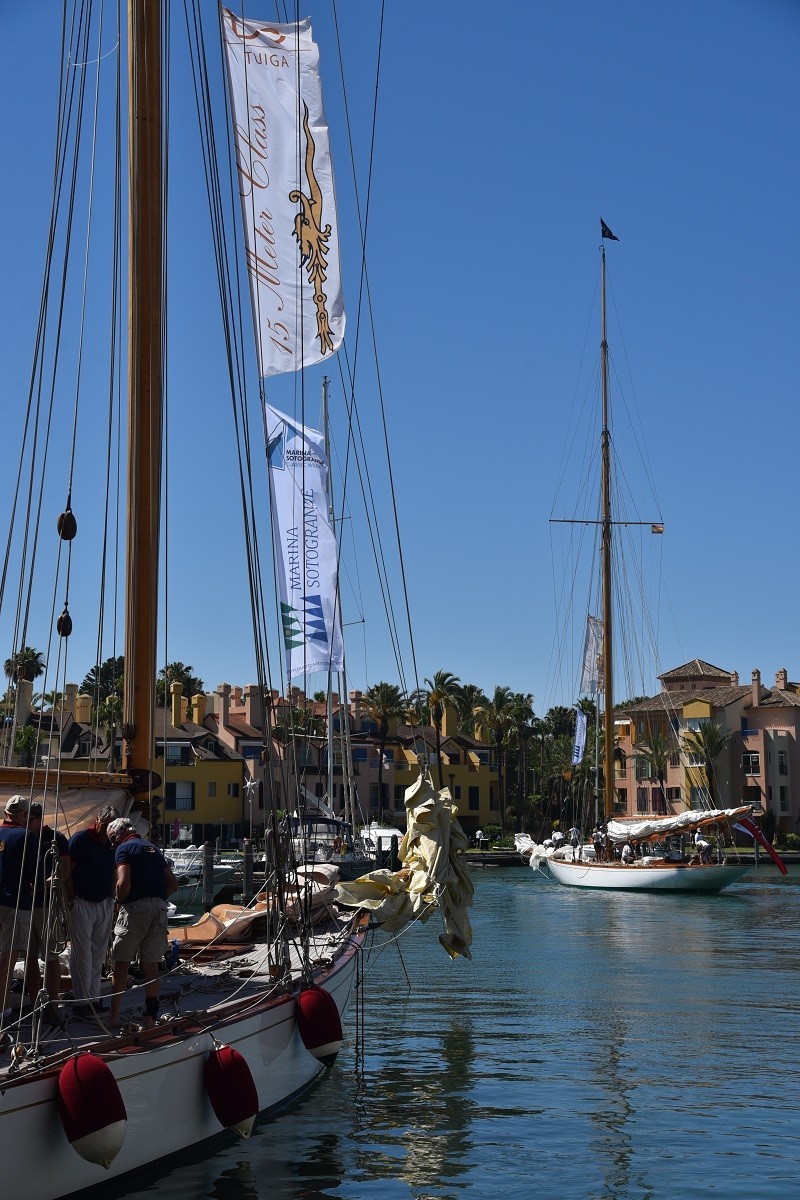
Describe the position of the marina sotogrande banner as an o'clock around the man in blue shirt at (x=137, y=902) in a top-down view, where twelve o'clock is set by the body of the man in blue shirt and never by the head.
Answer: The marina sotogrande banner is roughly at 2 o'clock from the man in blue shirt.

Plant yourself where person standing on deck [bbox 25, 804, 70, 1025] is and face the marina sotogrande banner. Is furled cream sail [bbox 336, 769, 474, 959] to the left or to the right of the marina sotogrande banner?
right

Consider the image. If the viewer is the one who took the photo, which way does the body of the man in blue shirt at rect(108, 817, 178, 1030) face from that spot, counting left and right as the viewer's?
facing away from the viewer and to the left of the viewer

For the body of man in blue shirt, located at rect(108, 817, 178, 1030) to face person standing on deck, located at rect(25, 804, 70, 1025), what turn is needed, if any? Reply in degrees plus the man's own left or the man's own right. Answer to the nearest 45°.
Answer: approximately 90° to the man's own left

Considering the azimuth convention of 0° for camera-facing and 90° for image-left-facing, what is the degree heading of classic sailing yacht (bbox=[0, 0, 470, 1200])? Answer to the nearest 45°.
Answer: approximately 225°
